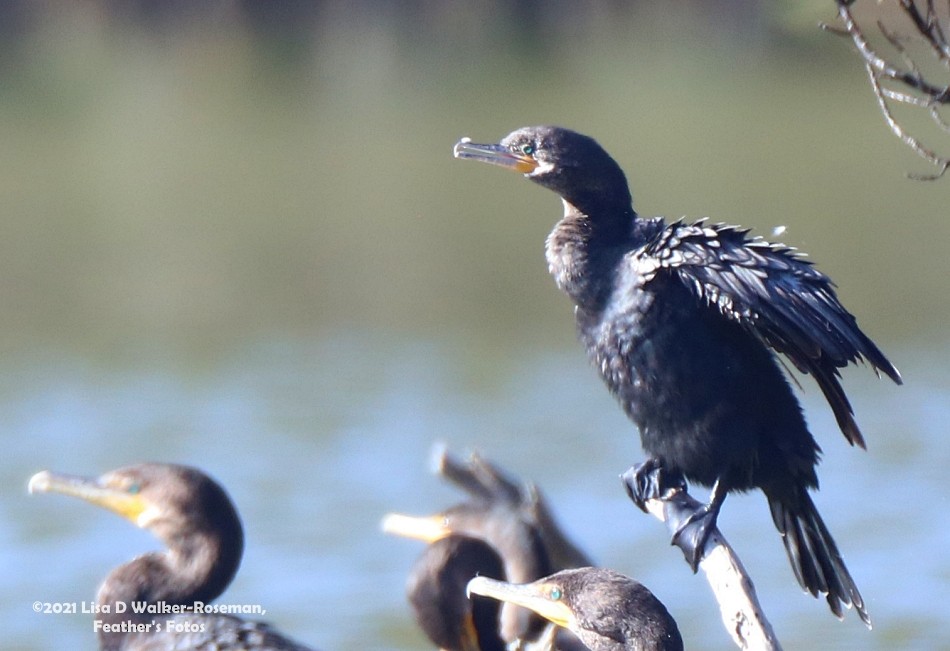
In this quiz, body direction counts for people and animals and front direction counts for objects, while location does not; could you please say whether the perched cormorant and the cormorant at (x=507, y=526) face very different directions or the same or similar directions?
same or similar directions

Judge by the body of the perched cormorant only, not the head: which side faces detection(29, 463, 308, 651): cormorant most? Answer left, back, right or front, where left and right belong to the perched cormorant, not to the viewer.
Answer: front

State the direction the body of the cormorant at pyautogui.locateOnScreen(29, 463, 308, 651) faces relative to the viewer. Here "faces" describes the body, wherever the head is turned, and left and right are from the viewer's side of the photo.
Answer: facing to the left of the viewer

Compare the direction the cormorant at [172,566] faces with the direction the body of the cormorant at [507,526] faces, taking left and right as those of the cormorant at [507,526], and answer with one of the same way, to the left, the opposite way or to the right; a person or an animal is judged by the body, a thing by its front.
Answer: the same way

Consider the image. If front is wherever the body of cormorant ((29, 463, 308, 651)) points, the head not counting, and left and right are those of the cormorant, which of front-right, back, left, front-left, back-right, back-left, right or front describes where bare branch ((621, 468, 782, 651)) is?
back-left

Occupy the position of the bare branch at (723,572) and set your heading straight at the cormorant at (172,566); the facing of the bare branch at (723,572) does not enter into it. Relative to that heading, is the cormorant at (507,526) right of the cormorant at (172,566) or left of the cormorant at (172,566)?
right

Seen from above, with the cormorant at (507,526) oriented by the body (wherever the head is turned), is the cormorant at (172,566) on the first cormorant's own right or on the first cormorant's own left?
on the first cormorant's own left

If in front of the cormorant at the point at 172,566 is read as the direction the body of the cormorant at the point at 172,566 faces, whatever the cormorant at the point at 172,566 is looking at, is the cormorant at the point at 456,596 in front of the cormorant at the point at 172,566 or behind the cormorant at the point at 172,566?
behind

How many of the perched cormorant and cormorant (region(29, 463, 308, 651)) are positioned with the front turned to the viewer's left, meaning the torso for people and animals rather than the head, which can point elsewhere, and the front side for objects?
2

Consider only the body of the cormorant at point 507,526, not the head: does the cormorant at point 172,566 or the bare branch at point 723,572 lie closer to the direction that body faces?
the cormorant

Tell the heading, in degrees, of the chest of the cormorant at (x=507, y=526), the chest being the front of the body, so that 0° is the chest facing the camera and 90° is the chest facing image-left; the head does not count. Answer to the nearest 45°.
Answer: approximately 90°

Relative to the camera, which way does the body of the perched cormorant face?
to the viewer's left
